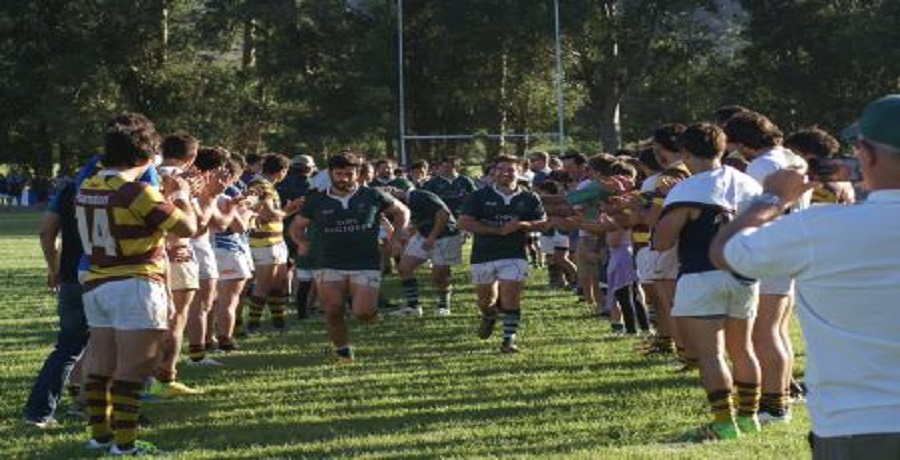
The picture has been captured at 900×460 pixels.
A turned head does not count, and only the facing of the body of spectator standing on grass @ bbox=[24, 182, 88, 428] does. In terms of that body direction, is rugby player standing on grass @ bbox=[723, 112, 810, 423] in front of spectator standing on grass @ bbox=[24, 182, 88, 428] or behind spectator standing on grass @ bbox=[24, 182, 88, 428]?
in front

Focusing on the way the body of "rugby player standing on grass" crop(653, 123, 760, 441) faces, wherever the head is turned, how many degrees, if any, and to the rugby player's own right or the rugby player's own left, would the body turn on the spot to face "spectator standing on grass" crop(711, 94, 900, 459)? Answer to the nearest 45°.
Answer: approximately 135° to the rugby player's own left

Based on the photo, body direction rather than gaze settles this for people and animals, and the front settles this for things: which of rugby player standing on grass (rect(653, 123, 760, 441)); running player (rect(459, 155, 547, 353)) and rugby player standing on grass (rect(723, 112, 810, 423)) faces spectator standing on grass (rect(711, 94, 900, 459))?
the running player

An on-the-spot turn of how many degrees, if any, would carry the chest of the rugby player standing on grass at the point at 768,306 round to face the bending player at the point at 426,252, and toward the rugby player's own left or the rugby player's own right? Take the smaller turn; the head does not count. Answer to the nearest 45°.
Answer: approximately 45° to the rugby player's own right

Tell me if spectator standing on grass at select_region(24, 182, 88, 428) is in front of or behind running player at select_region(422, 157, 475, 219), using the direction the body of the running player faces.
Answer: in front

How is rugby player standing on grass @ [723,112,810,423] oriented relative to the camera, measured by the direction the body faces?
to the viewer's left

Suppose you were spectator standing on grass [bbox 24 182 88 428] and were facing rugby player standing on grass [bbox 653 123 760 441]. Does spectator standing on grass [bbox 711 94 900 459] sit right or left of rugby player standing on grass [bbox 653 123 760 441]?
right

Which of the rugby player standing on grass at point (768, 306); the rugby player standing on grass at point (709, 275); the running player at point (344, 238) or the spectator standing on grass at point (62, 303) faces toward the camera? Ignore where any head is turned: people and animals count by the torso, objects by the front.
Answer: the running player

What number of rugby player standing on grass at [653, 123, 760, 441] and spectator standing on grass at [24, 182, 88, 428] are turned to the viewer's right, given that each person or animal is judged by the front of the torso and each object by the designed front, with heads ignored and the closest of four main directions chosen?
1

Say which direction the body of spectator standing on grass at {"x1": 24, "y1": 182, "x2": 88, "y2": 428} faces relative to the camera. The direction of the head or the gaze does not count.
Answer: to the viewer's right

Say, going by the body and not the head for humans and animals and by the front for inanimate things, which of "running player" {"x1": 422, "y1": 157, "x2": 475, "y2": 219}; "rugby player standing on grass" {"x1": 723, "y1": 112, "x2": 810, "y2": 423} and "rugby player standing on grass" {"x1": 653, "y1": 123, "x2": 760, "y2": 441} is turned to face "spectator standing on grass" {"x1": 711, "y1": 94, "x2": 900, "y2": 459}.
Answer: the running player

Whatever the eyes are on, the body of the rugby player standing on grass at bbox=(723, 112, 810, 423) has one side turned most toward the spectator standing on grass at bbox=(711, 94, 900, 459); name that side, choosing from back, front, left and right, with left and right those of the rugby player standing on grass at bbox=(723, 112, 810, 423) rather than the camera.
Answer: left

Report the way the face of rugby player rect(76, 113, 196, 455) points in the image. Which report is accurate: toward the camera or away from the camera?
away from the camera
